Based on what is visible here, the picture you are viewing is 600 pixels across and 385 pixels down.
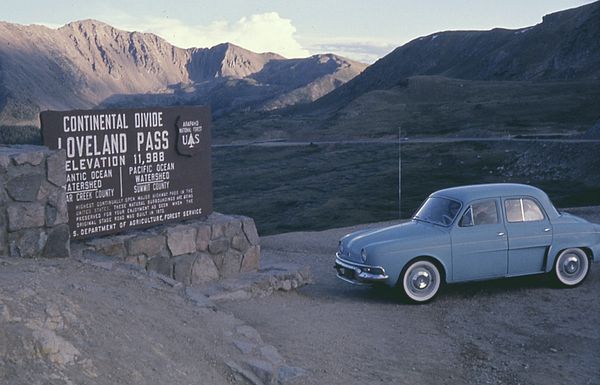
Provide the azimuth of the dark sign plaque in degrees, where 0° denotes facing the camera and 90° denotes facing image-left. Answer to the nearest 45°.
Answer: approximately 315°

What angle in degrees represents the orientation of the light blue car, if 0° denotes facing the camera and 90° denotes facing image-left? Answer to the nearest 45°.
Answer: approximately 45°

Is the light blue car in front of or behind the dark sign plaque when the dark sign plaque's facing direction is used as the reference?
in front

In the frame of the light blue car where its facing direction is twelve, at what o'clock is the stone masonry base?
The stone masonry base is roughly at 1 o'clock from the light blue car.

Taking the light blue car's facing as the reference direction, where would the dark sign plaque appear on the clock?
The dark sign plaque is roughly at 1 o'clock from the light blue car.
